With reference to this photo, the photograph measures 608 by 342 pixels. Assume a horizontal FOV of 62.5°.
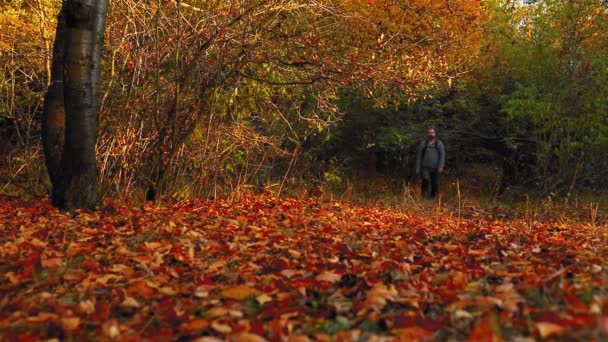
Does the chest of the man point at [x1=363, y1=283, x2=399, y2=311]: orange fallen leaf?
yes

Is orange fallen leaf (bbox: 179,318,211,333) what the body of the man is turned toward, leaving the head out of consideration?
yes

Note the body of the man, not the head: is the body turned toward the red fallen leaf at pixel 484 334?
yes

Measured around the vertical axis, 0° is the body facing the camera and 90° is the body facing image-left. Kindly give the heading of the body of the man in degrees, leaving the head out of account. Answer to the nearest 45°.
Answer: approximately 0°

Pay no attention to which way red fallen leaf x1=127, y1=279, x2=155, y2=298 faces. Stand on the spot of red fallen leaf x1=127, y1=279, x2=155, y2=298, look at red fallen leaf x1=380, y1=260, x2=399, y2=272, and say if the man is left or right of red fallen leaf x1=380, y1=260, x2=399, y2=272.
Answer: left

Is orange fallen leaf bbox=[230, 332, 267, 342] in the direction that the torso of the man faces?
yes

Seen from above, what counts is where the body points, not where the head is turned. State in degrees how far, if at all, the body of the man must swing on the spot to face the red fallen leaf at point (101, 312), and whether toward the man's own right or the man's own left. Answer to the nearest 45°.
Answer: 0° — they already face it

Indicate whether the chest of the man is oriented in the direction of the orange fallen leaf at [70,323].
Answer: yes

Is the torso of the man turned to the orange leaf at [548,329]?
yes

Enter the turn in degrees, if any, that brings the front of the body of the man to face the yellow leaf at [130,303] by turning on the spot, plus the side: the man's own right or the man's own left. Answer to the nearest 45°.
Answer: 0° — they already face it
